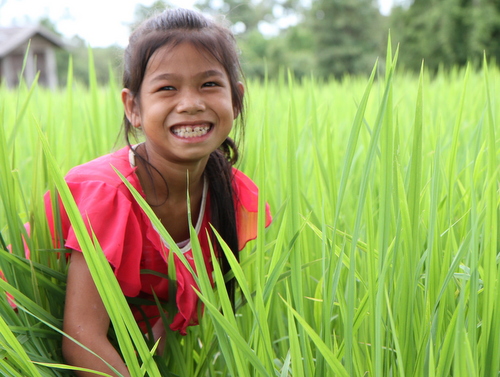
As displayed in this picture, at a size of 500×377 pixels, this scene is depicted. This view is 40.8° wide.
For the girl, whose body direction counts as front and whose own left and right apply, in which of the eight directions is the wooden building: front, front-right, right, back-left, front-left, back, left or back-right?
back-left

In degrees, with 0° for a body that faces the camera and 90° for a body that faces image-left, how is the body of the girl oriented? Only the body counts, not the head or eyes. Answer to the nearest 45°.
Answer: approximately 315°

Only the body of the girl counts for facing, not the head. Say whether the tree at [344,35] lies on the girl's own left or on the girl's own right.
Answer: on the girl's own left

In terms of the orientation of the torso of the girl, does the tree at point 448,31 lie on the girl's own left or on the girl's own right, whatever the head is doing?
on the girl's own left
